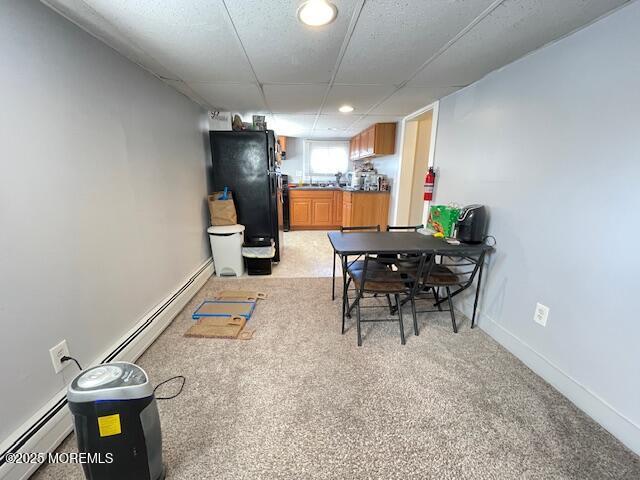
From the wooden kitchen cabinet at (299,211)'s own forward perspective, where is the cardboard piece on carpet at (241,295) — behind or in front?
in front

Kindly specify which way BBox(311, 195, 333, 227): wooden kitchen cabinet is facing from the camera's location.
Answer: facing the viewer

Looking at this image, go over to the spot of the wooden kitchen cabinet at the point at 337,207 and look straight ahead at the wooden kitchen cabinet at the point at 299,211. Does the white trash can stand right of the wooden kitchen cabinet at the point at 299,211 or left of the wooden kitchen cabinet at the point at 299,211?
left

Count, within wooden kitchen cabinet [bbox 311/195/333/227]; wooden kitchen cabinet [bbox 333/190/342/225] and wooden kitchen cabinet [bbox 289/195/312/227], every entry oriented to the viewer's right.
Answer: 0

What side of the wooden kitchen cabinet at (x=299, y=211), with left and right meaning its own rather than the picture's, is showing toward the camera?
front

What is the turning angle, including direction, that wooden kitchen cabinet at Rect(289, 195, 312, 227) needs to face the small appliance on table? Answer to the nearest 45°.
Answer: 0° — it already faces it

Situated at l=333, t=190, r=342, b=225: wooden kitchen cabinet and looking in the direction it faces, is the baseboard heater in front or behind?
in front

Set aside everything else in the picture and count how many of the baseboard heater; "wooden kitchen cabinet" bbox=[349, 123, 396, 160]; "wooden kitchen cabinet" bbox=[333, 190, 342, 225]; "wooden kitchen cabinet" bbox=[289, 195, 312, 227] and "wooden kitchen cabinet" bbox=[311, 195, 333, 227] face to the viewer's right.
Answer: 1

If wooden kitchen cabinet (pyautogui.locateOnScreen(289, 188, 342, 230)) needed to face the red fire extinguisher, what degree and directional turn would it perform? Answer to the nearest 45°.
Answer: approximately 45° to its left
